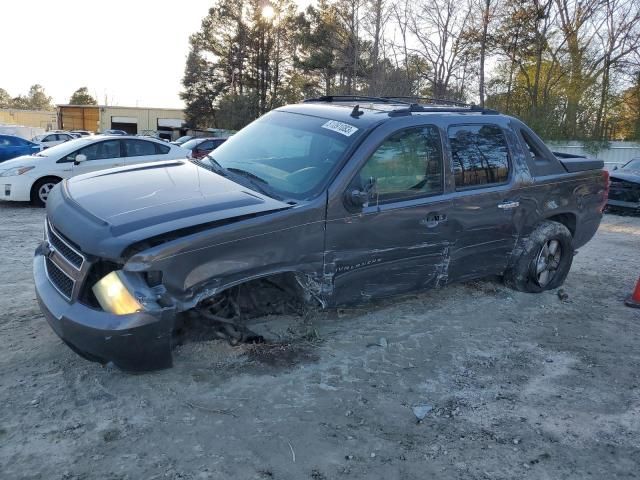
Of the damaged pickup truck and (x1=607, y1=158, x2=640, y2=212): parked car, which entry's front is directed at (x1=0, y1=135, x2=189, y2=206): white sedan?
the parked car

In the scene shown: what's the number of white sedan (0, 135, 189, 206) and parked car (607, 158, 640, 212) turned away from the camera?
0

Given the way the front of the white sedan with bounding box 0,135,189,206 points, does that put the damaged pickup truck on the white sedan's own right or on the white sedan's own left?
on the white sedan's own left

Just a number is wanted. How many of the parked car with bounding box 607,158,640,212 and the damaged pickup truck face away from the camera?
0

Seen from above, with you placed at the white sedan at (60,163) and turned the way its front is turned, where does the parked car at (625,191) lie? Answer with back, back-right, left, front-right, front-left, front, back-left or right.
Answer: back-left

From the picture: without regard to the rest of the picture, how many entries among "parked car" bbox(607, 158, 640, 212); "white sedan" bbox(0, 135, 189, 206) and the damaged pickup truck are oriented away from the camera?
0

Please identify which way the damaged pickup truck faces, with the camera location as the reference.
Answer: facing the viewer and to the left of the viewer

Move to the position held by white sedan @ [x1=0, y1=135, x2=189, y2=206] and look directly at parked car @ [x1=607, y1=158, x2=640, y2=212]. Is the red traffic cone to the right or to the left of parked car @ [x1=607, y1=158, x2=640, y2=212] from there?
right

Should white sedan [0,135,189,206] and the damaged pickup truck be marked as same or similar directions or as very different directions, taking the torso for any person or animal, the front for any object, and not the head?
same or similar directions

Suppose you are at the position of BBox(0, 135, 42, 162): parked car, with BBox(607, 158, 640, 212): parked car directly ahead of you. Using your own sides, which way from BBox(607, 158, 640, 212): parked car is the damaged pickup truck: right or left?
right

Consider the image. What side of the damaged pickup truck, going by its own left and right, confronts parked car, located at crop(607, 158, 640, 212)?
back

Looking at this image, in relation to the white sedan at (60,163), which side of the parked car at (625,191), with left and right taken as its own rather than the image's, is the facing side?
front
